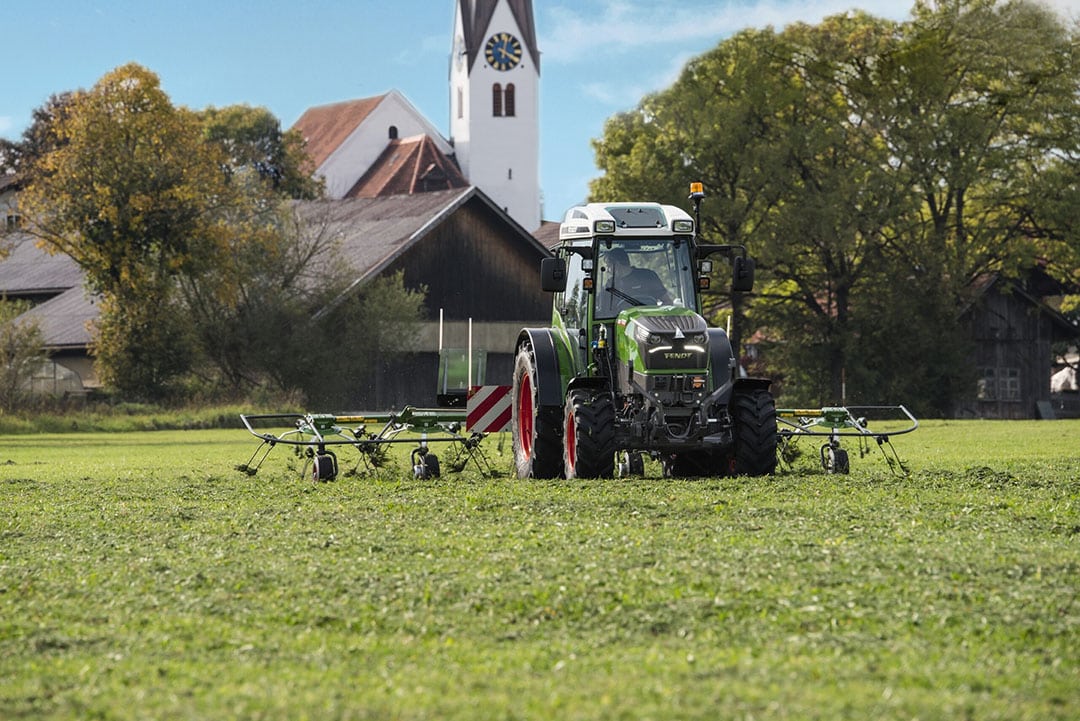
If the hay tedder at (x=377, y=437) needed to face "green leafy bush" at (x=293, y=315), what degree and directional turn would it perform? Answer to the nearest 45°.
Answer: approximately 180°

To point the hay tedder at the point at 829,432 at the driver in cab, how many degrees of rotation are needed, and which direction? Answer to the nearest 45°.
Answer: approximately 45° to its right

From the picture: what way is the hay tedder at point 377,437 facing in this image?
toward the camera

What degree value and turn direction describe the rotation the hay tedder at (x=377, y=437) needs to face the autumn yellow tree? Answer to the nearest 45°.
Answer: approximately 180°

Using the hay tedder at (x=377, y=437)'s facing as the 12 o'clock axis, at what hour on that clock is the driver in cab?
The driver in cab is roughly at 10 o'clock from the hay tedder.

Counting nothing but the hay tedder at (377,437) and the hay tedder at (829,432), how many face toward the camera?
2

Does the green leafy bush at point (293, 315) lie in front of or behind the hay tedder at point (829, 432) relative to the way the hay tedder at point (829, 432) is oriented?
behind
